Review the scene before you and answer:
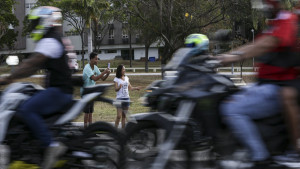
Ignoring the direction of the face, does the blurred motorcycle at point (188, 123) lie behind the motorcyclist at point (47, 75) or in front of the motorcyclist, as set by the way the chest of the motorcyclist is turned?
behind

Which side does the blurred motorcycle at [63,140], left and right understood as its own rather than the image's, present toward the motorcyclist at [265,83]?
back

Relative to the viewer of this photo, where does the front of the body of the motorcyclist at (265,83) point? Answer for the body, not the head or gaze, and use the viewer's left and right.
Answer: facing to the left of the viewer

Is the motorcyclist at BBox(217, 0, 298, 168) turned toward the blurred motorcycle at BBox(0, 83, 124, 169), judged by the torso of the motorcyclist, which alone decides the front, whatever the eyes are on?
yes

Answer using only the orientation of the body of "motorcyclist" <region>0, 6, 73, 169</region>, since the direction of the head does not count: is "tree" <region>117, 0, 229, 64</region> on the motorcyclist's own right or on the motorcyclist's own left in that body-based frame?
on the motorcyclist's own right

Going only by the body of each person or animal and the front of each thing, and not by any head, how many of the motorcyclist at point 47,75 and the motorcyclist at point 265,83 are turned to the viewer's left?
2

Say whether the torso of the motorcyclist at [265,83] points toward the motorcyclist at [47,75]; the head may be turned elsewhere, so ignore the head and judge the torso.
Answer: yes

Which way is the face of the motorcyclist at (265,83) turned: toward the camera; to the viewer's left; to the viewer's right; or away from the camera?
to the viewer's left

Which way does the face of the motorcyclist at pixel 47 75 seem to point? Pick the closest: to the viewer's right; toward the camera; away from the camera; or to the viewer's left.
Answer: to the viewer's left

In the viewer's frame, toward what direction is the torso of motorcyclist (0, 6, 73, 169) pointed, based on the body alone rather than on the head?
to the viewer's left

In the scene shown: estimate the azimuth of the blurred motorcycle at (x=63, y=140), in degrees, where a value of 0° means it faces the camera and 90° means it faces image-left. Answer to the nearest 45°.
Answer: approximately 90°
